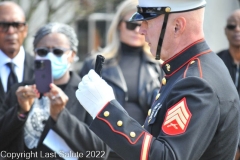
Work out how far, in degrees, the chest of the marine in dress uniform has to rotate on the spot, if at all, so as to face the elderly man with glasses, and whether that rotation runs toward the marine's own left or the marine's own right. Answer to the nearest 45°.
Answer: approximately 45° to the marine's own right

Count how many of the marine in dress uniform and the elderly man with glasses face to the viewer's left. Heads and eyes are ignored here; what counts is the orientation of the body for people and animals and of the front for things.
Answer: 1

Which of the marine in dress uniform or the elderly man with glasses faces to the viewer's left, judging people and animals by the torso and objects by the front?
the marine in dress uniform

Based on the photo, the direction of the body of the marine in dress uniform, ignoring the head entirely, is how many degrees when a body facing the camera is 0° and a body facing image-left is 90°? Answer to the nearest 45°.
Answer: approximately 90°

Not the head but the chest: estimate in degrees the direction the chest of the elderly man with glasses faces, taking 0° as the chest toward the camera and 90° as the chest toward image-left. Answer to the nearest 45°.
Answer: approximately 0°
